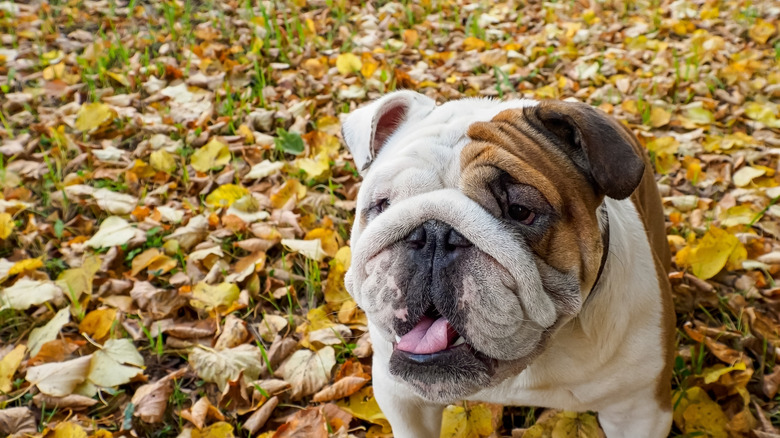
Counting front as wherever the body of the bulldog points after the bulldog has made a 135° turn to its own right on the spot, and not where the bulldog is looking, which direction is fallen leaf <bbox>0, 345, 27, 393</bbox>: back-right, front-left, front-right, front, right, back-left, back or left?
left

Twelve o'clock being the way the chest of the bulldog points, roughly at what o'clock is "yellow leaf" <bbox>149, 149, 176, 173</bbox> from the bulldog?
The yellow leaf is roughly at 3 o'clock from the bulldog.

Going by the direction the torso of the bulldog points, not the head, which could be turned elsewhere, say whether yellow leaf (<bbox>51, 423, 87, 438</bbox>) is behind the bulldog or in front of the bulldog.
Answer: in front

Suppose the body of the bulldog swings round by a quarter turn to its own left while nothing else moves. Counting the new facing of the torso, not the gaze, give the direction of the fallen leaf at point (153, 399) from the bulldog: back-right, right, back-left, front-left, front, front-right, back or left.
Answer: back-right

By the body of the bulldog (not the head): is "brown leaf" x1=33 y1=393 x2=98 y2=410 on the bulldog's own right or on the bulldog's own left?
on the bulldog's own right

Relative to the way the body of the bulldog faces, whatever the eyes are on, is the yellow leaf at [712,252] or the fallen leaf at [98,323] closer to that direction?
the fallen leaf

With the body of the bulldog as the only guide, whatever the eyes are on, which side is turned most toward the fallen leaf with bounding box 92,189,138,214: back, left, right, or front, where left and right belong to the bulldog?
right

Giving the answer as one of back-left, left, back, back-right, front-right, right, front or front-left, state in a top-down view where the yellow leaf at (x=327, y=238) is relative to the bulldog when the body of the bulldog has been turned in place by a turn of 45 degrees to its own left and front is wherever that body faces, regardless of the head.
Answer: back-right

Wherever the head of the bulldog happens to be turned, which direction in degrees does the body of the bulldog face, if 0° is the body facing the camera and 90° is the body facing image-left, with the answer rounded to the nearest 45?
approximately 45°

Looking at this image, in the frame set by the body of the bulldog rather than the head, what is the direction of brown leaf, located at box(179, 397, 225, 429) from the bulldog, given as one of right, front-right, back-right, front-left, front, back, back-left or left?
front-right

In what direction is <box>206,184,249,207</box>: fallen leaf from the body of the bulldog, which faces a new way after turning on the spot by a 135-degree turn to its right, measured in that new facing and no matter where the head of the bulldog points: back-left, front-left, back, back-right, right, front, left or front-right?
front-left

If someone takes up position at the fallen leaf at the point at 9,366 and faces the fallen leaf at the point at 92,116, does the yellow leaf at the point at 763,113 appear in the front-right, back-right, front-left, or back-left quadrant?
front-right

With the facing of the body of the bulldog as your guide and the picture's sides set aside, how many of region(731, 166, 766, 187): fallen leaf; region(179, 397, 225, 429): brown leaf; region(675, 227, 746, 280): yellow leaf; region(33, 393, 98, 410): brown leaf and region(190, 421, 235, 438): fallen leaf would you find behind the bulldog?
2

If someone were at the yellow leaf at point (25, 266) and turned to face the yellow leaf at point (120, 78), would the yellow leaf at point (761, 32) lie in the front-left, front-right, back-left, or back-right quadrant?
front-right

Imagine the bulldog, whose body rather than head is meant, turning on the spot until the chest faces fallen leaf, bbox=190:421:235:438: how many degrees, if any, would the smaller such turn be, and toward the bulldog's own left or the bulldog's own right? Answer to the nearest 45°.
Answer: approximately 45° to the bulldog's own right

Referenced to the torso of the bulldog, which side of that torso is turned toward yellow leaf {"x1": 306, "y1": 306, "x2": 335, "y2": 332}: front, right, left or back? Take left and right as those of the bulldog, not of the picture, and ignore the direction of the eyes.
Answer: right

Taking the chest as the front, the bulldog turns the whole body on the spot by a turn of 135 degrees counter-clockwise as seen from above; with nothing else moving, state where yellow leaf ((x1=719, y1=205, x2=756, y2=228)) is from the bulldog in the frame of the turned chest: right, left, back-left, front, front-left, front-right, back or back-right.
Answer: front-left
